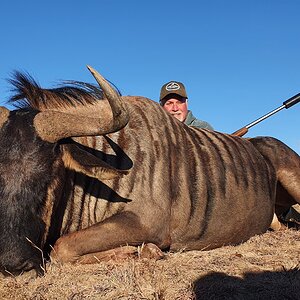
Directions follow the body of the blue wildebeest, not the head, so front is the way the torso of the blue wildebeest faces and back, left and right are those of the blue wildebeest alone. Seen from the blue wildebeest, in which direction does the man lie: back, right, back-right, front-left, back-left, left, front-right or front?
back-right

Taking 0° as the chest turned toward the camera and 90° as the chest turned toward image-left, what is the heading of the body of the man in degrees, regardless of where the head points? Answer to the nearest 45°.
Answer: approximately 0°

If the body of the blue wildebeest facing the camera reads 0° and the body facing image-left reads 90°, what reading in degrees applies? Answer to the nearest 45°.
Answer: approximately 45°

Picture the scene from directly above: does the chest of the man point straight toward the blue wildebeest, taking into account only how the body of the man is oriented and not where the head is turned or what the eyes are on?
yes
